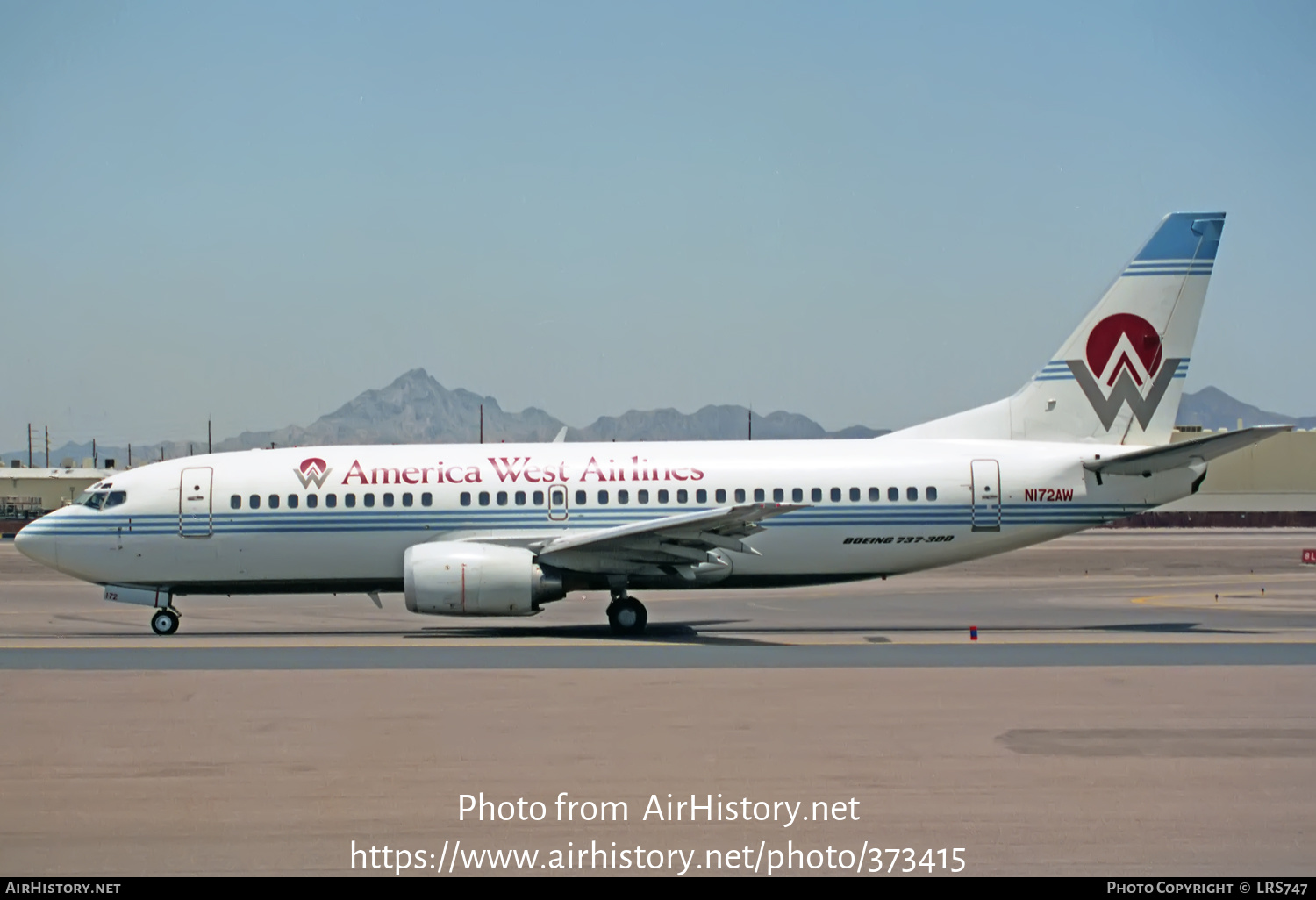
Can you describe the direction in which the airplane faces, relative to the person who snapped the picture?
facing to the left of the viewer
